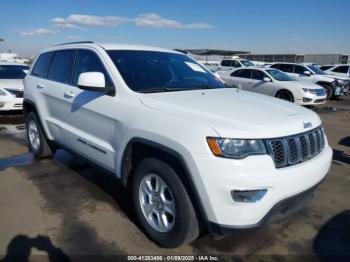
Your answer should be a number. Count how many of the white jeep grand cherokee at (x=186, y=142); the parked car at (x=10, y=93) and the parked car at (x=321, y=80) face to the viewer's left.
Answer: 0

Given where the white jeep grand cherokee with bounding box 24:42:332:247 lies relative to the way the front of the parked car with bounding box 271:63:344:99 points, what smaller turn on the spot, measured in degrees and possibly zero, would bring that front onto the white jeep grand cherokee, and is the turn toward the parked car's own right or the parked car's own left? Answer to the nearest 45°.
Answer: approximately 45° to the parked car's own right

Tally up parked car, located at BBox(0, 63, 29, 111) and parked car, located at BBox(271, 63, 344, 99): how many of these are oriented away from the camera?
0

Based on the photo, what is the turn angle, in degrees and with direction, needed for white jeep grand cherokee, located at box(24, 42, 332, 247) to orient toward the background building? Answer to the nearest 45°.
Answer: approximately 135° to its left

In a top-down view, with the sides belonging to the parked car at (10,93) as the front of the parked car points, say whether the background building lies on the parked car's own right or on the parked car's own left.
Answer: on the parked car's own left

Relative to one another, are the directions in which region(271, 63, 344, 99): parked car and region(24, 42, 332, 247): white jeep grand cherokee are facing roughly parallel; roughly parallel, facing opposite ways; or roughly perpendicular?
roughly parallel

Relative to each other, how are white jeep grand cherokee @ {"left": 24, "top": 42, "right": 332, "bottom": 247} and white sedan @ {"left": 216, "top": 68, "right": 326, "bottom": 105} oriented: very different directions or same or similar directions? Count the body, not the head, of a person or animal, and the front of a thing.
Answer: same or similar directions

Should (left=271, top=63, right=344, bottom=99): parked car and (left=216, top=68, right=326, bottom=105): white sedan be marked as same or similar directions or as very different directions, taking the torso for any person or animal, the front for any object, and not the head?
same or similar directions

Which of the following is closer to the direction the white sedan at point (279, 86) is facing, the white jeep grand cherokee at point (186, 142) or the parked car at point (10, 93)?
the white jeep grand cherokee

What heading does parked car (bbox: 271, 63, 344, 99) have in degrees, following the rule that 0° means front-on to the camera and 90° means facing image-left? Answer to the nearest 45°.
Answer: approximately 315°

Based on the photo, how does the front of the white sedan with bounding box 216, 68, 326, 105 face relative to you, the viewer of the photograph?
facing the viewer and to the right of the viewer

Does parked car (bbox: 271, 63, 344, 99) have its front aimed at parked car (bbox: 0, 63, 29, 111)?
no

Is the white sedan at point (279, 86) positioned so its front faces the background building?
no

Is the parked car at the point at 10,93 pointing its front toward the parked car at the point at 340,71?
no

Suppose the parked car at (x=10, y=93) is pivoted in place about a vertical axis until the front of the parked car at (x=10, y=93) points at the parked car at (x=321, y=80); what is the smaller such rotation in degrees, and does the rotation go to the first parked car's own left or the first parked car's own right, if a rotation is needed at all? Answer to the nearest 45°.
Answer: approximately 45° to the first parked car's own left
